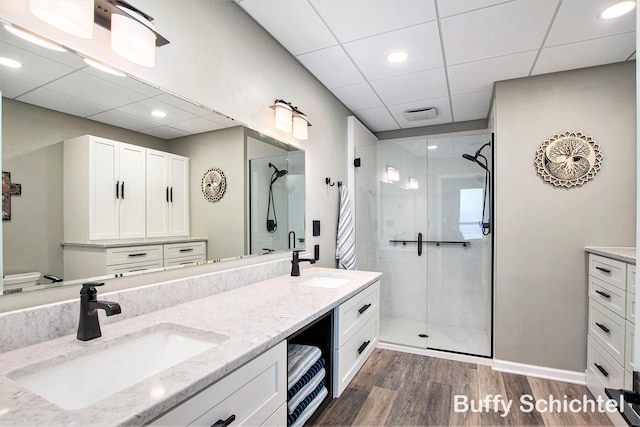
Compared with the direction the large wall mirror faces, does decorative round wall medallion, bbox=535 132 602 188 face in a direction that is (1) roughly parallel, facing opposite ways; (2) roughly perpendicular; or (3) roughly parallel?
roughly perpendicular

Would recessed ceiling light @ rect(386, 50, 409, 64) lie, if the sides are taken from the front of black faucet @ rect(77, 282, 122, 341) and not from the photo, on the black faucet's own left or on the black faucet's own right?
on the black faucet's own left

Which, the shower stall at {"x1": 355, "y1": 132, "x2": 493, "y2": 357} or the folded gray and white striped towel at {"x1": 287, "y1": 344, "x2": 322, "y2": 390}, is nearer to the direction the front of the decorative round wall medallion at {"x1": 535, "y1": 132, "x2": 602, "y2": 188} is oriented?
the folded gray and white striped towel

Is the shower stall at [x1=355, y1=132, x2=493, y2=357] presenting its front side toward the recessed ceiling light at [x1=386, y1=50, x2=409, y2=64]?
yes

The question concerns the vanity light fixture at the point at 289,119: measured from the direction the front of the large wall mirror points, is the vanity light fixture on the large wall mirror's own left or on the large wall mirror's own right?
on the large wall mirror's own left

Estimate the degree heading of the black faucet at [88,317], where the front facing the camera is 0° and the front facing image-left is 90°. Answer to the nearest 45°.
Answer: approximately 315°

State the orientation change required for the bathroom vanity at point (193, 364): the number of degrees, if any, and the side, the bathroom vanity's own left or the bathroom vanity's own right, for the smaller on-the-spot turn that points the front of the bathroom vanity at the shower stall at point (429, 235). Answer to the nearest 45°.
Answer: approximately 90° to the bathroom vanity's own left

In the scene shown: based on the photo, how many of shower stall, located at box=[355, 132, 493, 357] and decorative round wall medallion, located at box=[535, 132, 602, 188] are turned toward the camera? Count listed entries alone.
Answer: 2

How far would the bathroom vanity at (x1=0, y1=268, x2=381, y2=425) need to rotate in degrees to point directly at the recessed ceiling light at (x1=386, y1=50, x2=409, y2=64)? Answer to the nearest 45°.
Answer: approximately 90° to its left

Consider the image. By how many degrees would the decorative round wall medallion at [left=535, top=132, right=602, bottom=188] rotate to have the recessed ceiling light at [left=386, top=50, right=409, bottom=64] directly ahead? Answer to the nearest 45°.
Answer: approximately 45° to its right

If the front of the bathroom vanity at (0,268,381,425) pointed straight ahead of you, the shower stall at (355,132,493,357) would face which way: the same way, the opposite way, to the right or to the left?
to the right

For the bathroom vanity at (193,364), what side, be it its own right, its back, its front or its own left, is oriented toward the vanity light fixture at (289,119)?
left
